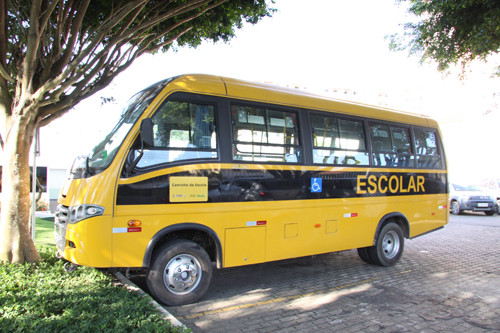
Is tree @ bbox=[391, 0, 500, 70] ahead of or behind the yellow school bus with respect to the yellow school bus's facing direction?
behind

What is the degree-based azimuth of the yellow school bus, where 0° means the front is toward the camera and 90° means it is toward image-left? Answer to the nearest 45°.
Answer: approximately 45°

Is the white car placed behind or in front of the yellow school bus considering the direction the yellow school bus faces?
behind

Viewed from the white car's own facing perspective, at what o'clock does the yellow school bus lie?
The yellow school bus is roughly at 2 o'clock from the white car.
